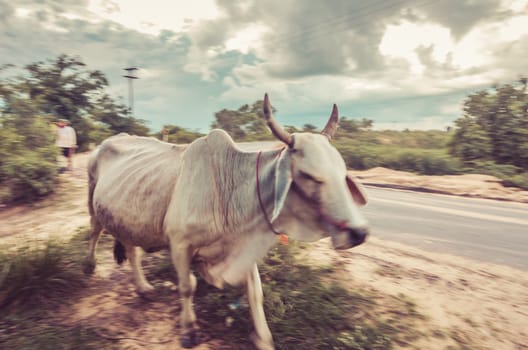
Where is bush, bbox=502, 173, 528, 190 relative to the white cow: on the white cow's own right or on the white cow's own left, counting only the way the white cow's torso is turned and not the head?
on the white cow's own left

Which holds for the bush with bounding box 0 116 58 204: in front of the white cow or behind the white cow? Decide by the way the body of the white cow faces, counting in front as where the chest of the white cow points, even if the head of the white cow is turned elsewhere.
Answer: behind

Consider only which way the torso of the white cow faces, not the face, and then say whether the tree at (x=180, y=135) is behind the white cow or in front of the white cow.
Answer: behind

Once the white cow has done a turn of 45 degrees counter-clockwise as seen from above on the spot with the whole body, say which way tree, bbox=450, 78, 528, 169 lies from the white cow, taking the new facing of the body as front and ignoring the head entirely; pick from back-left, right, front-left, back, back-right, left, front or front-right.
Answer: front-left

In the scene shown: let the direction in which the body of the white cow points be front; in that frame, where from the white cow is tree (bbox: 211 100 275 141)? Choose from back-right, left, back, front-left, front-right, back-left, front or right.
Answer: back-left

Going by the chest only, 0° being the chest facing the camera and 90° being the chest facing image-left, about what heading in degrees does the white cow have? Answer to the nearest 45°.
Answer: approximately 315°

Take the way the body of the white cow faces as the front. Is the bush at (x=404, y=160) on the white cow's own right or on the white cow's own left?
on the white cow's own left

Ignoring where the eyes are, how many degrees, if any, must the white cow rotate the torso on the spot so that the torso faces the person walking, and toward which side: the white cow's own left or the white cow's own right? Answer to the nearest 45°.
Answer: approximately 180°
